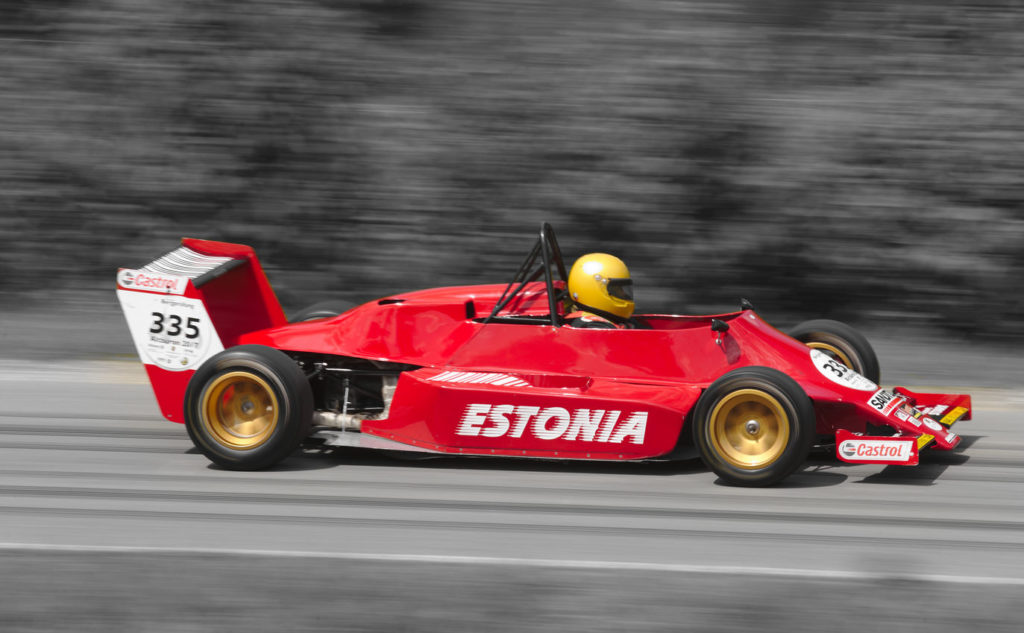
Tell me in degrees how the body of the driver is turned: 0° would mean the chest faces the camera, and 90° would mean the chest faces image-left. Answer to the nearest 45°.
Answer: approximately 270°

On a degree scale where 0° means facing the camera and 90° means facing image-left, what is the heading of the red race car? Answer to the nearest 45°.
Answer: approximately 270°

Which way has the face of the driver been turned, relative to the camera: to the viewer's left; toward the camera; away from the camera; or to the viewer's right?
to the viewer's right
